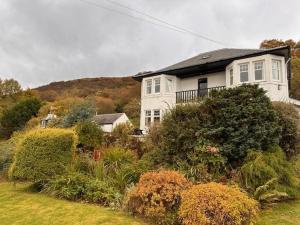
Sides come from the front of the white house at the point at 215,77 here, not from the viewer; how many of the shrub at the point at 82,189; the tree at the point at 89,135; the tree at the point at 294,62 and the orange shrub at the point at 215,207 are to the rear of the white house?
1

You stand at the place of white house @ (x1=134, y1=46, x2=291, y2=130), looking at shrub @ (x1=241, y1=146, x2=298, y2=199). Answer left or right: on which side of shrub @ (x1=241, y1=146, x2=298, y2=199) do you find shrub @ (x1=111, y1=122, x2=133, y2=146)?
right

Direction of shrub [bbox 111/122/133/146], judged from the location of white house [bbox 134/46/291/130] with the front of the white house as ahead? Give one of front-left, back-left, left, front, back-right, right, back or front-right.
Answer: front

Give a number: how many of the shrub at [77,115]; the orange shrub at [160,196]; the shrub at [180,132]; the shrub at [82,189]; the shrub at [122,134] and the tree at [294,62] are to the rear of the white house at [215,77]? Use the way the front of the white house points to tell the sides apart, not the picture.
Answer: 1

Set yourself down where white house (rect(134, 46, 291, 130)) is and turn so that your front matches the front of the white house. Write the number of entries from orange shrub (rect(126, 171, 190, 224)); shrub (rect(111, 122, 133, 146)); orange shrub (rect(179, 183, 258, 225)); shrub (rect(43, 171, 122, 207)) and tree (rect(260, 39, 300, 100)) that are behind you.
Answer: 1

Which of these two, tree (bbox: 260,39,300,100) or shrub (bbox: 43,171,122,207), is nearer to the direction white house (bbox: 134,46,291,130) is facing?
the shrub

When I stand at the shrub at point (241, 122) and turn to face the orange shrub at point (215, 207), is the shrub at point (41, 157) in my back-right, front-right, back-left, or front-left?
front-right

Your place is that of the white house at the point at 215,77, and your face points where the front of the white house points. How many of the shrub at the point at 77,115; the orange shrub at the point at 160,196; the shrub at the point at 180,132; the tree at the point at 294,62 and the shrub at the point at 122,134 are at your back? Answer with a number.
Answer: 1

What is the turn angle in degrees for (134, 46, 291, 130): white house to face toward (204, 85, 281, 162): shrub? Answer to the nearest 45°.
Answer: approximately 45° to its left

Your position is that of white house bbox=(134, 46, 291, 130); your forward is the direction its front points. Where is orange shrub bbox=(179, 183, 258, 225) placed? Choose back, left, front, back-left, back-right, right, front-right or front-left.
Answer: front-left

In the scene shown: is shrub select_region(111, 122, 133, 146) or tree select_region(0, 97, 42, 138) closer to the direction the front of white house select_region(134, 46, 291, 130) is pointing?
the shrub

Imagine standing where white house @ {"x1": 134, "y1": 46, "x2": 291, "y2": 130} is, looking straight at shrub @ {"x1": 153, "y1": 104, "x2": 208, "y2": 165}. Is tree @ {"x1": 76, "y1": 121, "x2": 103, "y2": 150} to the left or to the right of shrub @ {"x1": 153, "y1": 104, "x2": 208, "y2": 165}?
right

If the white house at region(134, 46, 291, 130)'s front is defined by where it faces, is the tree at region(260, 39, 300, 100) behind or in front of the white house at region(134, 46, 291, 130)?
behind

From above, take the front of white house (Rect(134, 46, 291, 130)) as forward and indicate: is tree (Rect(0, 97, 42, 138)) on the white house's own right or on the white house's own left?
on the white house's own right

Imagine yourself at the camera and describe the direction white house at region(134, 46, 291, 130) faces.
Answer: facing the viewer and to the left of the viewer
